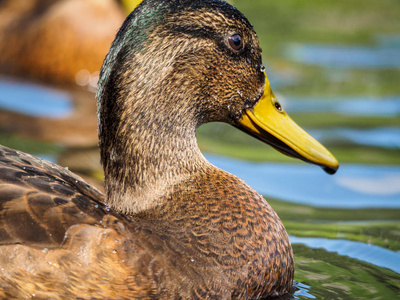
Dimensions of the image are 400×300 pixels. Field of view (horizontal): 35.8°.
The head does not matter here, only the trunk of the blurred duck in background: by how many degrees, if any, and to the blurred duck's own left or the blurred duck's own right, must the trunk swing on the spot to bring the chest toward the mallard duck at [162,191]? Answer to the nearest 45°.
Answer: approximately 90° to the blurred duck's own right

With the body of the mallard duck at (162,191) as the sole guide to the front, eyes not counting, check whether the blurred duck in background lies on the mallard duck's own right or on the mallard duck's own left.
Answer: on the mallard duck's own left

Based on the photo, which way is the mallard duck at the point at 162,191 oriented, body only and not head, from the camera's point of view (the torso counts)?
to the viewer's right

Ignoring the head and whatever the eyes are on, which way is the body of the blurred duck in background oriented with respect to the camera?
to the viewer's right

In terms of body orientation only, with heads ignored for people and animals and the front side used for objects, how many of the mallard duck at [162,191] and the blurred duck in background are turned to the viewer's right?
2
